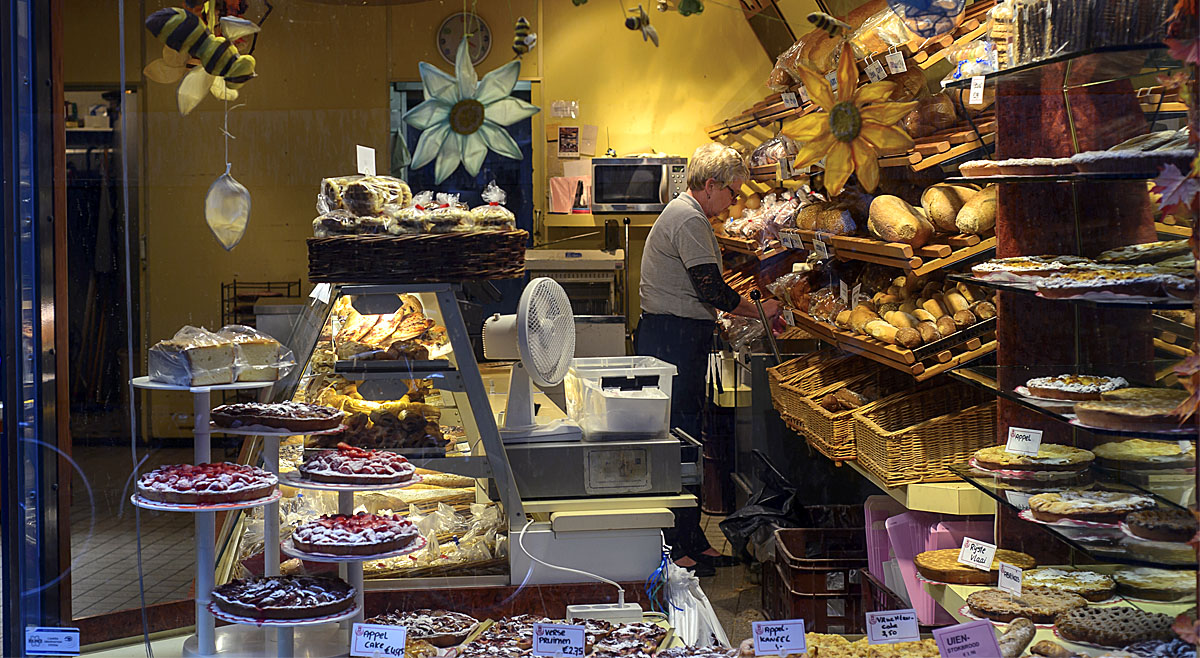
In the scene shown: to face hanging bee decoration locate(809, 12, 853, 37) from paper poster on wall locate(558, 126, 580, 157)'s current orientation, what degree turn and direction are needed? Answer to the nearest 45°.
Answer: approximately 90° to its left

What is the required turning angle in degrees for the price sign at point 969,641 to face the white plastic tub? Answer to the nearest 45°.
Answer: approximately 90° to its right

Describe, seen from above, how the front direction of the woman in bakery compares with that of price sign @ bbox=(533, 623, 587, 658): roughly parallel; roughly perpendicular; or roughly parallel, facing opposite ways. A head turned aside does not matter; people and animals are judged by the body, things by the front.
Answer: roughly perpendicular

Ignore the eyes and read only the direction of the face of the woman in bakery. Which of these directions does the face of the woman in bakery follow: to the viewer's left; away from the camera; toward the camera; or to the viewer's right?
to the viewer's right

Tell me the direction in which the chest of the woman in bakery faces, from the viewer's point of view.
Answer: to the viewer's right

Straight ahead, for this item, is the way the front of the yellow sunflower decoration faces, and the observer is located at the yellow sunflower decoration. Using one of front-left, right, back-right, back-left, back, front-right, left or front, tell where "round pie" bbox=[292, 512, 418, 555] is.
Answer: front-right

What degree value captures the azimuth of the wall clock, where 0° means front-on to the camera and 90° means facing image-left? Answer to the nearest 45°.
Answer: approximately 0°
